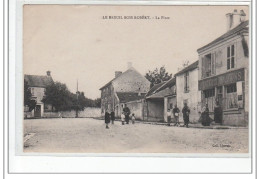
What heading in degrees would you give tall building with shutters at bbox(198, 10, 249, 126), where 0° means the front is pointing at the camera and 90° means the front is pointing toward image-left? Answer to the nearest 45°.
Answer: approximately 45°

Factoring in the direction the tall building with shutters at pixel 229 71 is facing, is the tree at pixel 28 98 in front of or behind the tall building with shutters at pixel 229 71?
in front
